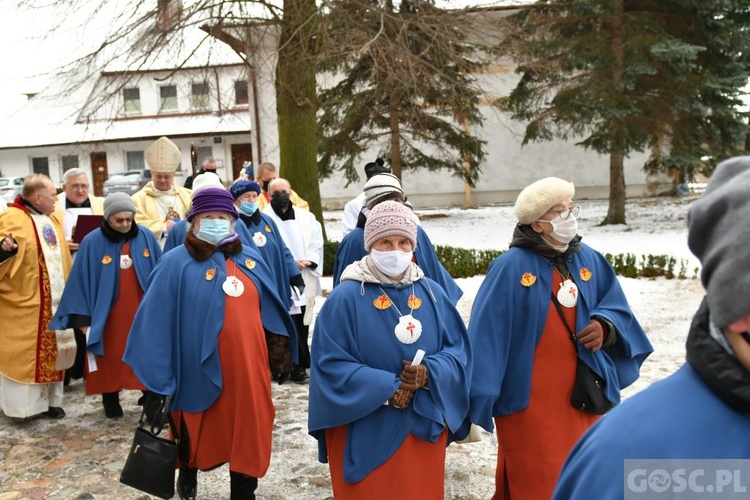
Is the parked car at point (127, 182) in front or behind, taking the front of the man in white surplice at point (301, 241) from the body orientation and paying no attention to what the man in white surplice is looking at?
behind

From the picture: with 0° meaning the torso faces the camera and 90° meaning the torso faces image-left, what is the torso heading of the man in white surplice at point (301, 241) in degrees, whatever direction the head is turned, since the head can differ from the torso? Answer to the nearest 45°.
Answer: approximately 0°

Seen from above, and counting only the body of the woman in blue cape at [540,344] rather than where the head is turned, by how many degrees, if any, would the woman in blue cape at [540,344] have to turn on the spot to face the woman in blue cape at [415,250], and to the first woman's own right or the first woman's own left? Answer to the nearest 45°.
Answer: approximately 180°

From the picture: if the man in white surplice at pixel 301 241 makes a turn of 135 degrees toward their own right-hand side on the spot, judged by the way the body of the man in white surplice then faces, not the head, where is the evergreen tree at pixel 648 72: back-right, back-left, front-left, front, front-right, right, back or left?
right

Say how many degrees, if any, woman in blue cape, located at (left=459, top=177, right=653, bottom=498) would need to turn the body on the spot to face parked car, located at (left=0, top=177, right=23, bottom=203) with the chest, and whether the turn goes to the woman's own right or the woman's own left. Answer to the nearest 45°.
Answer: approximately 180°

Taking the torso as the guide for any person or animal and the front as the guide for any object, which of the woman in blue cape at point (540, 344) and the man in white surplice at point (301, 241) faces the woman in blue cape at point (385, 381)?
the man in white surplice

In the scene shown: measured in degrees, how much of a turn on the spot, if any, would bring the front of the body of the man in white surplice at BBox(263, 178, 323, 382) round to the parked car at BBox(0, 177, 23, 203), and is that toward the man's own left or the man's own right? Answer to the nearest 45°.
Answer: approximately 135° to the man's own right

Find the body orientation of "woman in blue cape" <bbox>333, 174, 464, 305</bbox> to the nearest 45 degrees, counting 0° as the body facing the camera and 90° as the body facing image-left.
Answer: approximately 315°

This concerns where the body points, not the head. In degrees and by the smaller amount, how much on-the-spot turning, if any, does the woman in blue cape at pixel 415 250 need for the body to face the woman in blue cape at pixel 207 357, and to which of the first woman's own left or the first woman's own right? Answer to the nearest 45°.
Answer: approximately 90° to the first woman's own right

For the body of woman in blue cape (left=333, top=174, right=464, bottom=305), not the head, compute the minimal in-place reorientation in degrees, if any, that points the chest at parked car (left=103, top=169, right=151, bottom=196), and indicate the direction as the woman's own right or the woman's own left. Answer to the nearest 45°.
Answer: approximately 180°

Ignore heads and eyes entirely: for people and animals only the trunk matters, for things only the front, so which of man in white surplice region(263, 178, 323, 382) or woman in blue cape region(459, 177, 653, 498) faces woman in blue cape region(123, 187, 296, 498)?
the man in white surplice
